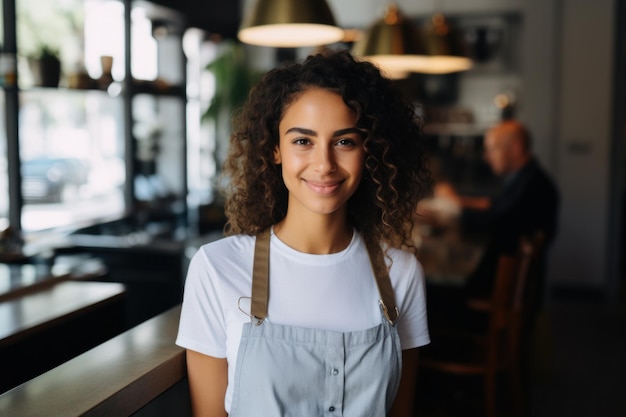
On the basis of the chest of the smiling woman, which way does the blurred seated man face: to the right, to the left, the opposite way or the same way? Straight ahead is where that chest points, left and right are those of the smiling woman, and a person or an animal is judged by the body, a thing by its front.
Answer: to the right

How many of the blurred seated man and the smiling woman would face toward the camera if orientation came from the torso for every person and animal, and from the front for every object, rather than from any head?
1

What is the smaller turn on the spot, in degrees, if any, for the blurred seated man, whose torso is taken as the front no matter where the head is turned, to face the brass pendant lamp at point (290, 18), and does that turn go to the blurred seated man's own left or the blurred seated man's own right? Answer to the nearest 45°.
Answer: approximately 45° to the blurred seated man's own left

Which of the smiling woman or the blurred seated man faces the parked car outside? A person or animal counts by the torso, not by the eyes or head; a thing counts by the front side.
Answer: the blurred seated man

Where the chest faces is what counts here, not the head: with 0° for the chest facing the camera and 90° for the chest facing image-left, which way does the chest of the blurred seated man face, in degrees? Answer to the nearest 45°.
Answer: approximately 90°

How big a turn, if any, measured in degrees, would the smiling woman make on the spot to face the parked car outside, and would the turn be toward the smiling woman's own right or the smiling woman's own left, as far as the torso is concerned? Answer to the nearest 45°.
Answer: approximately 135° to the smiling woman's own right

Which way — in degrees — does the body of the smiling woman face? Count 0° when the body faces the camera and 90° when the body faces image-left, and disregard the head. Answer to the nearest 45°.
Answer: approximately 0°

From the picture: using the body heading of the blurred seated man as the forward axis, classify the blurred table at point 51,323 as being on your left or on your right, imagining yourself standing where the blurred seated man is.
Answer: on your left

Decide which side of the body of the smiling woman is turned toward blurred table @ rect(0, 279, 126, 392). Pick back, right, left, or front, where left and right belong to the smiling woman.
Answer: right

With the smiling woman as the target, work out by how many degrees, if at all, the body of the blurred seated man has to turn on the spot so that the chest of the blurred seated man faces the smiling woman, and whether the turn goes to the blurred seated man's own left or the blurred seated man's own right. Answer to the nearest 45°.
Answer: approximately 90° to the blurred seated man's own left

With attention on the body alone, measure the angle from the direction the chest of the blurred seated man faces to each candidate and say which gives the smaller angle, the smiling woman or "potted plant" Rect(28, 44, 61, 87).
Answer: the potted plant

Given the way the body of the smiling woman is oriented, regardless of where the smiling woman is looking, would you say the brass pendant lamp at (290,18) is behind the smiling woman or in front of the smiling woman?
behind
